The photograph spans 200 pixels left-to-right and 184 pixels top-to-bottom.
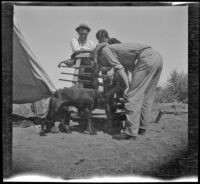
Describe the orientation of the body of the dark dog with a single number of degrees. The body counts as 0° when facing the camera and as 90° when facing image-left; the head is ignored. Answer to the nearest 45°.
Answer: approximately 270°

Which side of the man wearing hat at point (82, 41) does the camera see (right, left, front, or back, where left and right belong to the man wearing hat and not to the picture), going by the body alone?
front

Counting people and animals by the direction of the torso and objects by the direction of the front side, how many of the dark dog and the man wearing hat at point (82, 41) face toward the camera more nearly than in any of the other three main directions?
1

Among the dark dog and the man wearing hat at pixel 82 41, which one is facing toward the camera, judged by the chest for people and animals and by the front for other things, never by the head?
the man wearing hat

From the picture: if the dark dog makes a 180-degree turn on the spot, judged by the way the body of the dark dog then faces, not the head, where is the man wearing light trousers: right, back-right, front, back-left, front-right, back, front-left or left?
back

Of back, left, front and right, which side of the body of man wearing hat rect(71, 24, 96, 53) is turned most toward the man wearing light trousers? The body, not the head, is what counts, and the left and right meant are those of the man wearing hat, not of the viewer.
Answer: left

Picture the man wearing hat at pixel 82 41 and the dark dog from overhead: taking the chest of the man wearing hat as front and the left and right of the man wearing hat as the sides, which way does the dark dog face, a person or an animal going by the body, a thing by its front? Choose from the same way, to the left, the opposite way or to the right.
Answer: to the left
